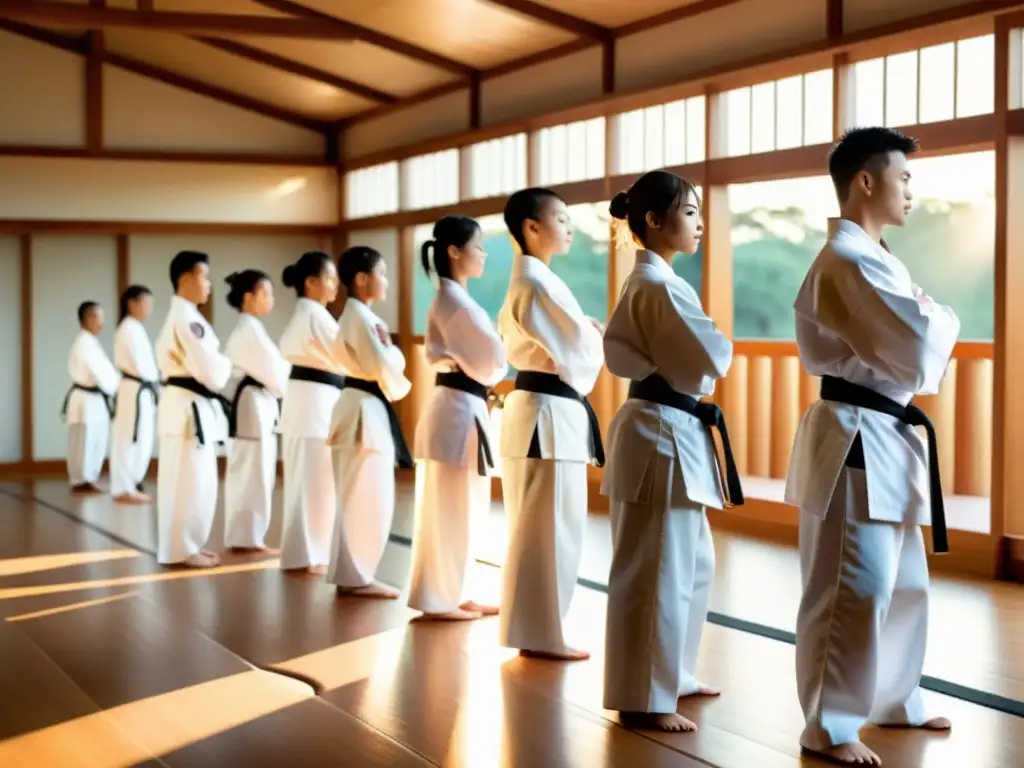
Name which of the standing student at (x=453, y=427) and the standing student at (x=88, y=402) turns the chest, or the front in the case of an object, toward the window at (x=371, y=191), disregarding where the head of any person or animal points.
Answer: the standing student at (x=88, y=402)

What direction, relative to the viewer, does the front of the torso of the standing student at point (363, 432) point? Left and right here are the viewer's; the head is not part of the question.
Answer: facing to the right of the viewer

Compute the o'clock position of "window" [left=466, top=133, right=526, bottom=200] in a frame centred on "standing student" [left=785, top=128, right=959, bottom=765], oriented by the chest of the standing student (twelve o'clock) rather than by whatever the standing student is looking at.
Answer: The window is roughly at 8 o'clock from the standing student.

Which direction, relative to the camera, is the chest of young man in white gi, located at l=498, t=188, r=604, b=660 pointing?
to the viewer's right

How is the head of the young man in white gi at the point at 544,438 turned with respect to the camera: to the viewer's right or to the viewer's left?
to the viewer's right

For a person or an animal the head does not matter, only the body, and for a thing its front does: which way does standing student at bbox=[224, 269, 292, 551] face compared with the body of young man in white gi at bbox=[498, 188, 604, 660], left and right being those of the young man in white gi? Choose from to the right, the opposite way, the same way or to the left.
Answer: the same way

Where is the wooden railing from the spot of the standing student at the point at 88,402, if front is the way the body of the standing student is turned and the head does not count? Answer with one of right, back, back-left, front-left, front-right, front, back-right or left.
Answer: front-right

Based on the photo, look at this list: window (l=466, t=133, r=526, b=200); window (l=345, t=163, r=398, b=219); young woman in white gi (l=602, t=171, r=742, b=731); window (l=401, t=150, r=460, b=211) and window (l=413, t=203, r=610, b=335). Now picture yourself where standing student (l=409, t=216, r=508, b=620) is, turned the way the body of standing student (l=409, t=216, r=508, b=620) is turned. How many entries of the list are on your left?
4

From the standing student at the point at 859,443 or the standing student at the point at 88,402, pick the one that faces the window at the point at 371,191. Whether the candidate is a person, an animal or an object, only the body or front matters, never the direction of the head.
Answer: the standing student at the point at 88,402

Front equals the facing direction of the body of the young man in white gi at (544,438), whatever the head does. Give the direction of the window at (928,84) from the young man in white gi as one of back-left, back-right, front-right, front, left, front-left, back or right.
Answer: front-left

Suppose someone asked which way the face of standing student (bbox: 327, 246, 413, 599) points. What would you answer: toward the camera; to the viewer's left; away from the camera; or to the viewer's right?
to the viewer's right

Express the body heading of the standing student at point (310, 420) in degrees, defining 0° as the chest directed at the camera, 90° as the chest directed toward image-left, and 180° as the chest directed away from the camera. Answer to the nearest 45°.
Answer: approximately 270°

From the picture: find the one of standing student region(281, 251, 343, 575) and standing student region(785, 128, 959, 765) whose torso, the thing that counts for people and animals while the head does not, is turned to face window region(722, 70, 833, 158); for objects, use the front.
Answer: standing student region(281, 251, 343, 575)

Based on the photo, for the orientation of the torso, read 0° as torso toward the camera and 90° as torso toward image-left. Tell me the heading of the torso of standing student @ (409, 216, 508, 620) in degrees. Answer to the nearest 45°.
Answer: approximately 270°

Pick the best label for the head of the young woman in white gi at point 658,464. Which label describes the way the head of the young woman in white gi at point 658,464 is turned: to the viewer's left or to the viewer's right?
to the viewer's right

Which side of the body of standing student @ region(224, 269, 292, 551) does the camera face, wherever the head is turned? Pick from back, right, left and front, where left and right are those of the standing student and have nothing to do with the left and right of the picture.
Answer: right

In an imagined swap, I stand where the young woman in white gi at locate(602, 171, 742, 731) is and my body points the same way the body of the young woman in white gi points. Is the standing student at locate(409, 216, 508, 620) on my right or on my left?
on my left

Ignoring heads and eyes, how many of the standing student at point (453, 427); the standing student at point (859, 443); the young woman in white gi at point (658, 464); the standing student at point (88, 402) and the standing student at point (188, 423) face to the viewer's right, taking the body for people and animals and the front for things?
5

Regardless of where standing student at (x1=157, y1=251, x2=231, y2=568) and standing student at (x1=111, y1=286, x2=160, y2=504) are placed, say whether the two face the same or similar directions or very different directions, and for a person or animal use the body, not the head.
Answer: same or similar directions
